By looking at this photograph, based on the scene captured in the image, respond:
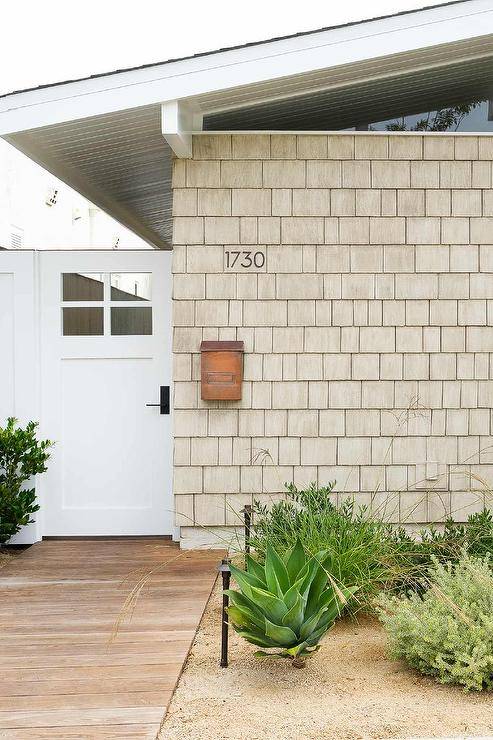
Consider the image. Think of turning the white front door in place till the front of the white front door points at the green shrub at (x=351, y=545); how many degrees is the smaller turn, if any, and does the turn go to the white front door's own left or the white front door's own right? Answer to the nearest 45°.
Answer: approximately 45° to the white front door's own left

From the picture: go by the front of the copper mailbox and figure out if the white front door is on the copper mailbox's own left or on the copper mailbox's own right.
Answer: on the copper mailbox's own right

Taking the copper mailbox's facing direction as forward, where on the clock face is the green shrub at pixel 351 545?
The green shrub is roughly at 11 o'clock from the copper mailbox.

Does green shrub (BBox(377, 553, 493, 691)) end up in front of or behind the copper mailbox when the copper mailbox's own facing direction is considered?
in front

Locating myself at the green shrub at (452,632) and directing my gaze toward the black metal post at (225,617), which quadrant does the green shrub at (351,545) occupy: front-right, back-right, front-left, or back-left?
front-right

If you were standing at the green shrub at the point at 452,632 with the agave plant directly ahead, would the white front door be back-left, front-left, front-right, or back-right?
front-right

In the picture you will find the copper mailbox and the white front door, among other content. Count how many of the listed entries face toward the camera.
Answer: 2

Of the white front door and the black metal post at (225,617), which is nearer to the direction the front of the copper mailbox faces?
the black metal post

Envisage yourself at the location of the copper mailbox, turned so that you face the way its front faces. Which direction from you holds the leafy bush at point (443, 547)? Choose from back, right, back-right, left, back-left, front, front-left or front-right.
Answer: front-left

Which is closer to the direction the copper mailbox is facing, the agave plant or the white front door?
the agave plant

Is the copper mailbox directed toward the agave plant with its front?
yes

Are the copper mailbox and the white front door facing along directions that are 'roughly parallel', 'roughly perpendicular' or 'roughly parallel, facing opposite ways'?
roughly parallel

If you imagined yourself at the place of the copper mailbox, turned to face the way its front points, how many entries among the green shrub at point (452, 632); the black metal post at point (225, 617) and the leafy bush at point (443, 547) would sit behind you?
0

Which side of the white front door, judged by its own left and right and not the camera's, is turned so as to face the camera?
front

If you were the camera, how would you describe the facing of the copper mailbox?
facing the viewer

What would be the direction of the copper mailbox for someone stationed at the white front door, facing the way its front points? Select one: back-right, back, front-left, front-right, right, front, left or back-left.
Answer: front-left

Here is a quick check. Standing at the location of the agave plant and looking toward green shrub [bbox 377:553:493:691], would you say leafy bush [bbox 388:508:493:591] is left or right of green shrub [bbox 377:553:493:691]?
left
